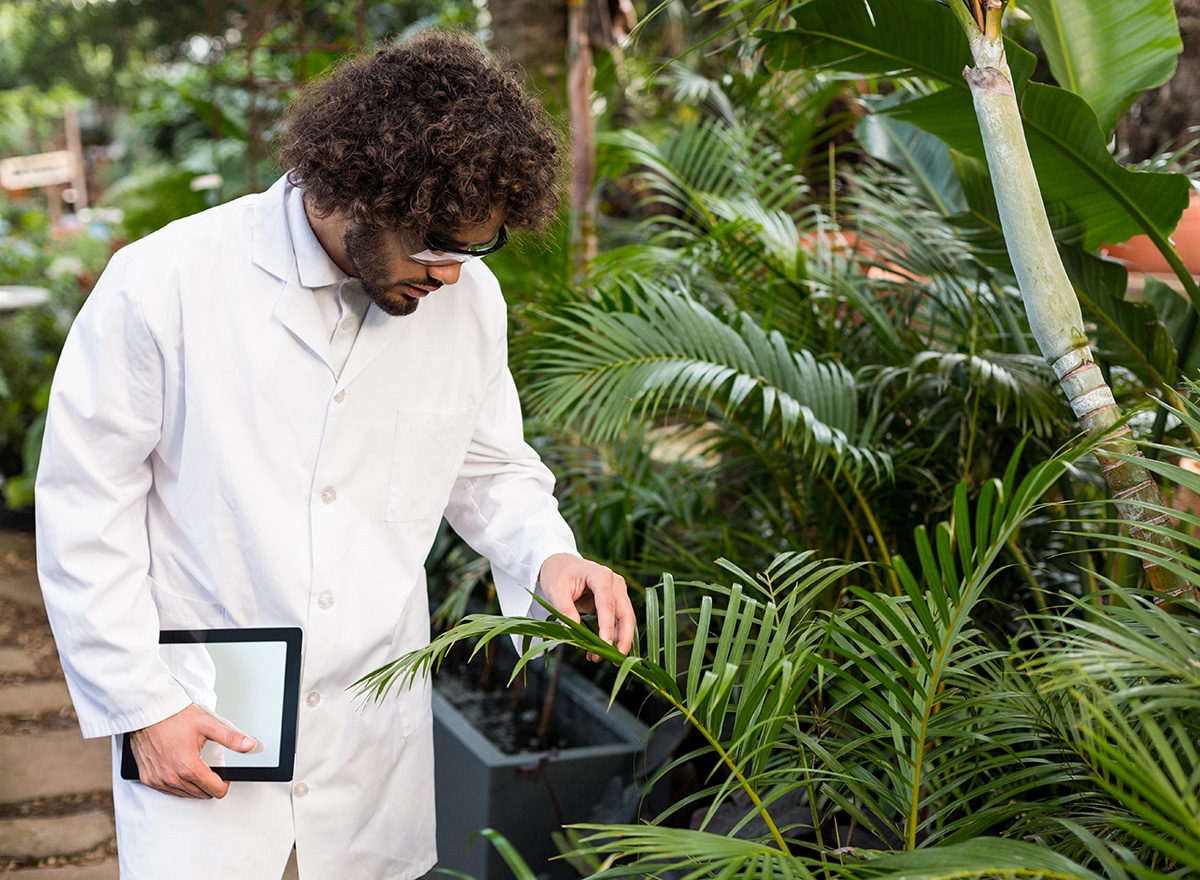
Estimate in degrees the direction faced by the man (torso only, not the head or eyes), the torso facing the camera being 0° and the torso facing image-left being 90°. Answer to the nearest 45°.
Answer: approximately 315°

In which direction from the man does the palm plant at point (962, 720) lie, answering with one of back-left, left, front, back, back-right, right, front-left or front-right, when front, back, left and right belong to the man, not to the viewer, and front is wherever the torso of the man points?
front

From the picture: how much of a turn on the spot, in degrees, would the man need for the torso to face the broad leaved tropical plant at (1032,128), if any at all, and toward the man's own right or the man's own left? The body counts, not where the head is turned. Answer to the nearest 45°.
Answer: approximately 45° to the man's own left

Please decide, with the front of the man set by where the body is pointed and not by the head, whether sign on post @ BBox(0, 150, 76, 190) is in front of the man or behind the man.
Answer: behind

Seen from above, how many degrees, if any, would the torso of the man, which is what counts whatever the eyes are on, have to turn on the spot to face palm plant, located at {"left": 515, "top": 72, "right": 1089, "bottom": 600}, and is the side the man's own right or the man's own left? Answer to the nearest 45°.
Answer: approximately 90° to the man's own left
